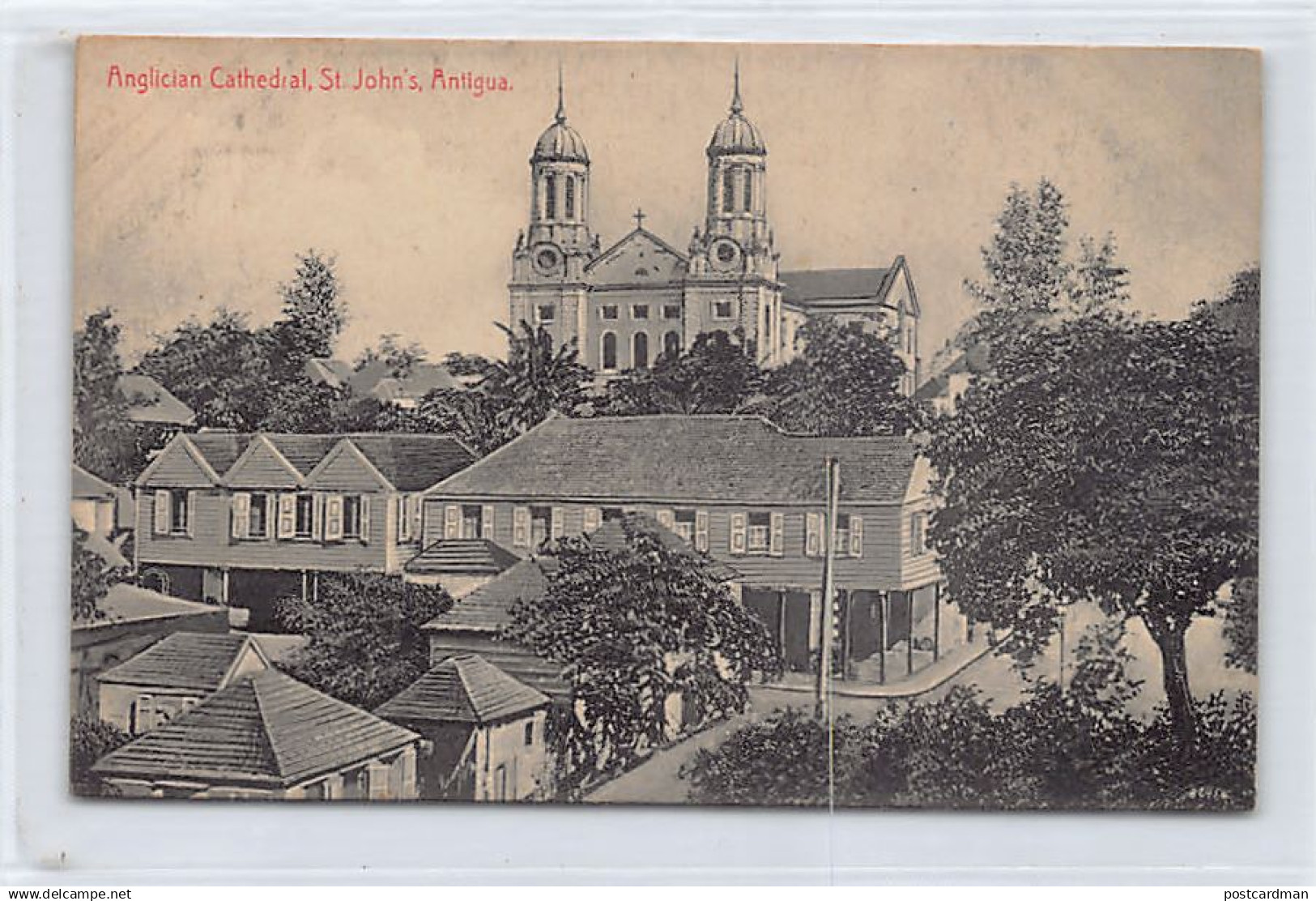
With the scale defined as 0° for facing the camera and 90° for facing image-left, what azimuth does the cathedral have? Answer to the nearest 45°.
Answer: approximately 0°
